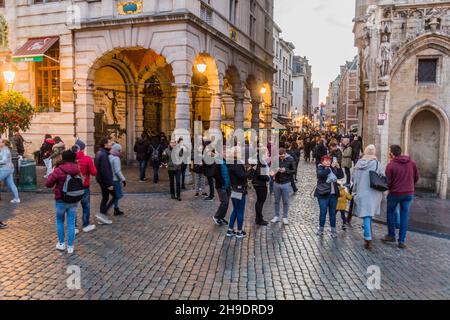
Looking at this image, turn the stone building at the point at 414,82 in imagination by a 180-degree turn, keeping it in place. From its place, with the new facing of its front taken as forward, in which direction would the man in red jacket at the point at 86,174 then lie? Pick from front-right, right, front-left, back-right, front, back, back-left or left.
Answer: back-left

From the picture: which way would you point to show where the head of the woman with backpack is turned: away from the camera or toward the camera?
away from the camera

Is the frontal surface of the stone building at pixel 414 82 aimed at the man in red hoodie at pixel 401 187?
yes

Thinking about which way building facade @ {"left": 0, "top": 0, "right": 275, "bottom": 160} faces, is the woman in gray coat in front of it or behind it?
in front

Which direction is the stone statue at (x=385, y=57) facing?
toward the camera

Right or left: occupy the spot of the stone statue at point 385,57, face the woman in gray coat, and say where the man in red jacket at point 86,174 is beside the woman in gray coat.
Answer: right

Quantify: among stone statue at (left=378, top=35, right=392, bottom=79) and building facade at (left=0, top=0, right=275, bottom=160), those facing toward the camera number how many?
2

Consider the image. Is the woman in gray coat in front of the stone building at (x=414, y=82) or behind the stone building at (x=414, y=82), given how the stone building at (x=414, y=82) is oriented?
in front

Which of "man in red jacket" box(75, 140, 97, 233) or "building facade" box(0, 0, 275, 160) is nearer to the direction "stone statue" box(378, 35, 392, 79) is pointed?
the man in red jacket

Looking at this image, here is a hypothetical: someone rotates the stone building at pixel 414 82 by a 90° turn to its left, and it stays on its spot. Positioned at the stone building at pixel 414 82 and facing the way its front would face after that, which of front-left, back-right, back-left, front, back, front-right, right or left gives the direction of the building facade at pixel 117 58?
back

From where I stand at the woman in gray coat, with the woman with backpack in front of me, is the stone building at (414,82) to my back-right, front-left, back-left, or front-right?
back-right

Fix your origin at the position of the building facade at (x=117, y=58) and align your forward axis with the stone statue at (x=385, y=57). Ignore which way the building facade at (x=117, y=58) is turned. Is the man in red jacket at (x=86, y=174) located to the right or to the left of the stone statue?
right

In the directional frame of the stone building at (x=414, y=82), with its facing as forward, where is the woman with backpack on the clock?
The woman with backpack is roughly at 1 o'clock from the stone building.

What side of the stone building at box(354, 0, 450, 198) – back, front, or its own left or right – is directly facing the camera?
front

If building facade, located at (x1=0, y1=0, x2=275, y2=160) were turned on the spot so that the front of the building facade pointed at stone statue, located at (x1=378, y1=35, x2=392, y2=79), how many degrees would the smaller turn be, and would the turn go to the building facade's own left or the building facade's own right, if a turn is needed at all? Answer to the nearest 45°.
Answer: approximately 45° to the building facade's own left

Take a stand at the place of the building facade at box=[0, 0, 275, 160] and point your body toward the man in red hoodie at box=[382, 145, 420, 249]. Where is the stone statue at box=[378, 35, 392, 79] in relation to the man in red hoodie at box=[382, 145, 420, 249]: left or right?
left

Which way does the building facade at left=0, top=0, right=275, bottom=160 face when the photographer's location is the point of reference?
facing the viewer
